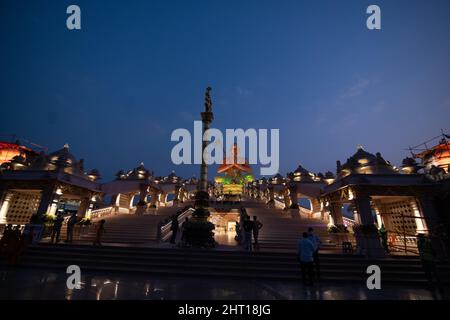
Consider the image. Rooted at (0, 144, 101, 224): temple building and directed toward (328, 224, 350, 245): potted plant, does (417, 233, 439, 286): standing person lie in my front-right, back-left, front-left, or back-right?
front-right

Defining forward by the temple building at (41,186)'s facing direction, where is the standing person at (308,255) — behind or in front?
in front

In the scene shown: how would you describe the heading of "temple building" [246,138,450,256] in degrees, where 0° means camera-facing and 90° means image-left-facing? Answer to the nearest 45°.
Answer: approximately 45°

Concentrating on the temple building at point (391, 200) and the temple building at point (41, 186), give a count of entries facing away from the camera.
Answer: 0

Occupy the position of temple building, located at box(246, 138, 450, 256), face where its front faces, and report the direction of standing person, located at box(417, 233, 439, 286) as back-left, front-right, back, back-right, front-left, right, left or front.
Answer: front-left

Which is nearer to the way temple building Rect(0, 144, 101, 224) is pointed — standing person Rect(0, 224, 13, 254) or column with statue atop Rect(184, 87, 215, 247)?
the column with statue atop

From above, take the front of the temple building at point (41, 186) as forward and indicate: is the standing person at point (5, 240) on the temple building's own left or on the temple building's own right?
on the temple building's own right

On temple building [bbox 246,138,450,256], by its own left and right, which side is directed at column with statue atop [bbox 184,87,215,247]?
right

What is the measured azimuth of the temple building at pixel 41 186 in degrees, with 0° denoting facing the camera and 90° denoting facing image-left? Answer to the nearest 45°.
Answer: approximately 315°

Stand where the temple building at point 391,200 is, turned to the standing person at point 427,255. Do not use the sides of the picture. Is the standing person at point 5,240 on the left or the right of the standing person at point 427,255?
right
